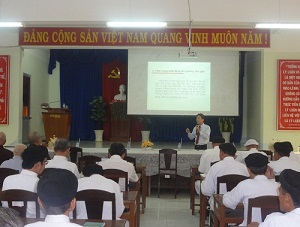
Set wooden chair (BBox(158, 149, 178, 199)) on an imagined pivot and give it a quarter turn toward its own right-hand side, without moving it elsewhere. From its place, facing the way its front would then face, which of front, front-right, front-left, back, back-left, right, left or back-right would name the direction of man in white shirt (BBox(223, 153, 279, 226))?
right

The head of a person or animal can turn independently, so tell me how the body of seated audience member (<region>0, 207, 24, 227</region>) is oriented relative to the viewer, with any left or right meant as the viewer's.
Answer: facing away from the viewer

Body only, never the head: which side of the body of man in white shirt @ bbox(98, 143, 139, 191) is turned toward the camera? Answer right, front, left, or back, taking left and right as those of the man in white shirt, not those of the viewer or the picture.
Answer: back

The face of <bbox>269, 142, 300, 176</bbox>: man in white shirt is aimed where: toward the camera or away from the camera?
away from the camera

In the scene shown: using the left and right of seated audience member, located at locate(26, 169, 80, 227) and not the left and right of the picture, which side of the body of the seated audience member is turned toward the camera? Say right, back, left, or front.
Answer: back

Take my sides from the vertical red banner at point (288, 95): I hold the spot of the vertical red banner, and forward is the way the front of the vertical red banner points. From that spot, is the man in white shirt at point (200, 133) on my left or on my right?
on my right

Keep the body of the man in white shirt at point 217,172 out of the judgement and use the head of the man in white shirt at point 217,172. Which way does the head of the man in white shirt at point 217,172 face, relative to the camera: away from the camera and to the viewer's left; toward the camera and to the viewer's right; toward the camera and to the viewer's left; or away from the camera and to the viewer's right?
away from the camera and to the viewer's left

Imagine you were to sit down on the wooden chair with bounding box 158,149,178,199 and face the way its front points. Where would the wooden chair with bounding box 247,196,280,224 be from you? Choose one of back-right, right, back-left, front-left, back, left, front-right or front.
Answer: back

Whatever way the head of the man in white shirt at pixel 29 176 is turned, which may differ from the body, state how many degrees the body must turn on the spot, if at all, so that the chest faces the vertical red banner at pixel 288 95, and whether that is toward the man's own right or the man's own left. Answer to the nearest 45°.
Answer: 0° — they already face it
